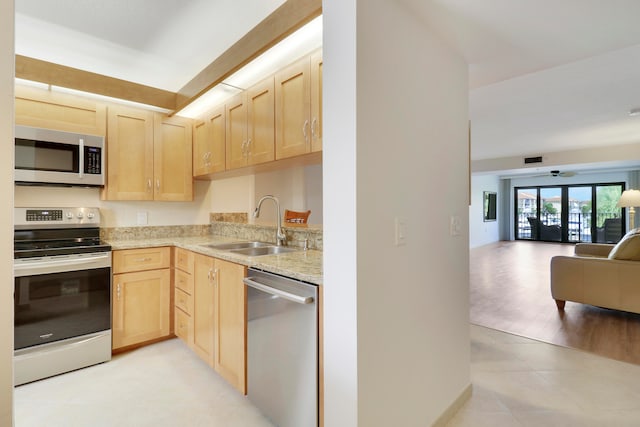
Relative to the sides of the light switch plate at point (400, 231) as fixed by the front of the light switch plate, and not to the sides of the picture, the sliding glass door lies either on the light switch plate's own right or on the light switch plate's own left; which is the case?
on the light switch plate's own left

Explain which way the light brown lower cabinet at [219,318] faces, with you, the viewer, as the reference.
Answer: facing the viewer and to the left of the viewer

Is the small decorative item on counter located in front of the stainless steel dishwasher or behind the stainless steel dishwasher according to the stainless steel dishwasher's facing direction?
behind

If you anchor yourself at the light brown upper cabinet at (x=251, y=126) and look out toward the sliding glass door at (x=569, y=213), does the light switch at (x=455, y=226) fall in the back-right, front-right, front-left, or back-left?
front-right
